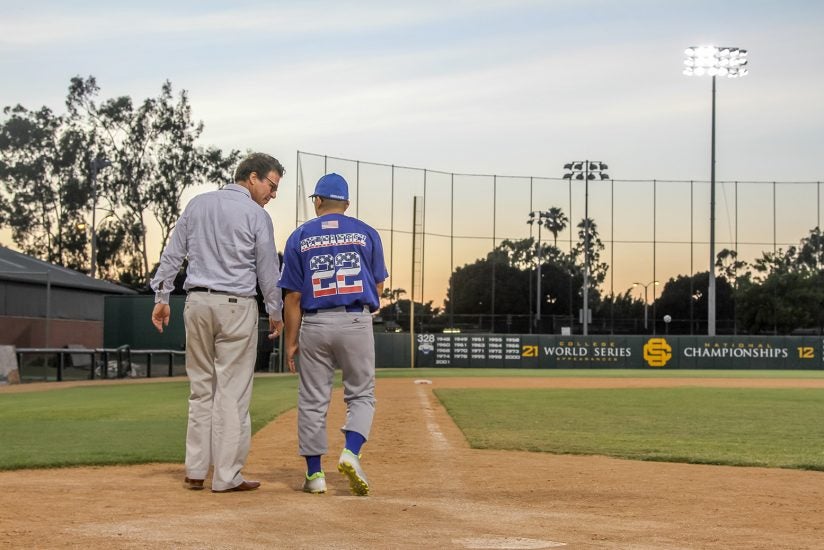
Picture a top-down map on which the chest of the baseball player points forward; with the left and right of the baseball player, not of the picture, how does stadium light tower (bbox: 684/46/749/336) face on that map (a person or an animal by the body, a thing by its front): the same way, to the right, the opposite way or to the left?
the opposite way

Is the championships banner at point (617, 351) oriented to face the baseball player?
yes

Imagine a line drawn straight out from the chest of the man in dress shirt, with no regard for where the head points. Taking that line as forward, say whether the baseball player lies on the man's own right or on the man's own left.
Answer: on the man's own right

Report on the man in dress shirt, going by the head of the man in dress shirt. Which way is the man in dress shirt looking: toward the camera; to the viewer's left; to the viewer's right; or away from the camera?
to the viewer's right

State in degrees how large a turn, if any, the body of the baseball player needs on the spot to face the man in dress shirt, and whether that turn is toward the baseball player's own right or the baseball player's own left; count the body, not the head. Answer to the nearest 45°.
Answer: approximately 90° to the baseball player's own left

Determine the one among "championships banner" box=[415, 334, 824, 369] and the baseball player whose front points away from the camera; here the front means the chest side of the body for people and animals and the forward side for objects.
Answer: the baseball player

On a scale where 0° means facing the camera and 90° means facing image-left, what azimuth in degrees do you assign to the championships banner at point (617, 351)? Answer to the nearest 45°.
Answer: approximately 0°

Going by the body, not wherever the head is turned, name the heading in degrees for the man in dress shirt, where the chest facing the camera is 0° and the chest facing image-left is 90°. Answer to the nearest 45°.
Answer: approximately 225°

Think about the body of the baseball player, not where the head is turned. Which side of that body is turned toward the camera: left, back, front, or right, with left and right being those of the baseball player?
back

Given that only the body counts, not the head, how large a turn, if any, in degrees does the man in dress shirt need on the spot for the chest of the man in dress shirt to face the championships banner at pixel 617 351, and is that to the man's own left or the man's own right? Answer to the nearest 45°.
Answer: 0° — they already face it

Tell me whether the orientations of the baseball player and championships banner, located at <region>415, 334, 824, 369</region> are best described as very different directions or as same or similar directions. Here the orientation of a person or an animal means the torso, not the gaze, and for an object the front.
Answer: very different directions

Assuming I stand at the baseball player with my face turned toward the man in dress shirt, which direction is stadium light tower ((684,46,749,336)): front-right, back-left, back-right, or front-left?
back-right
